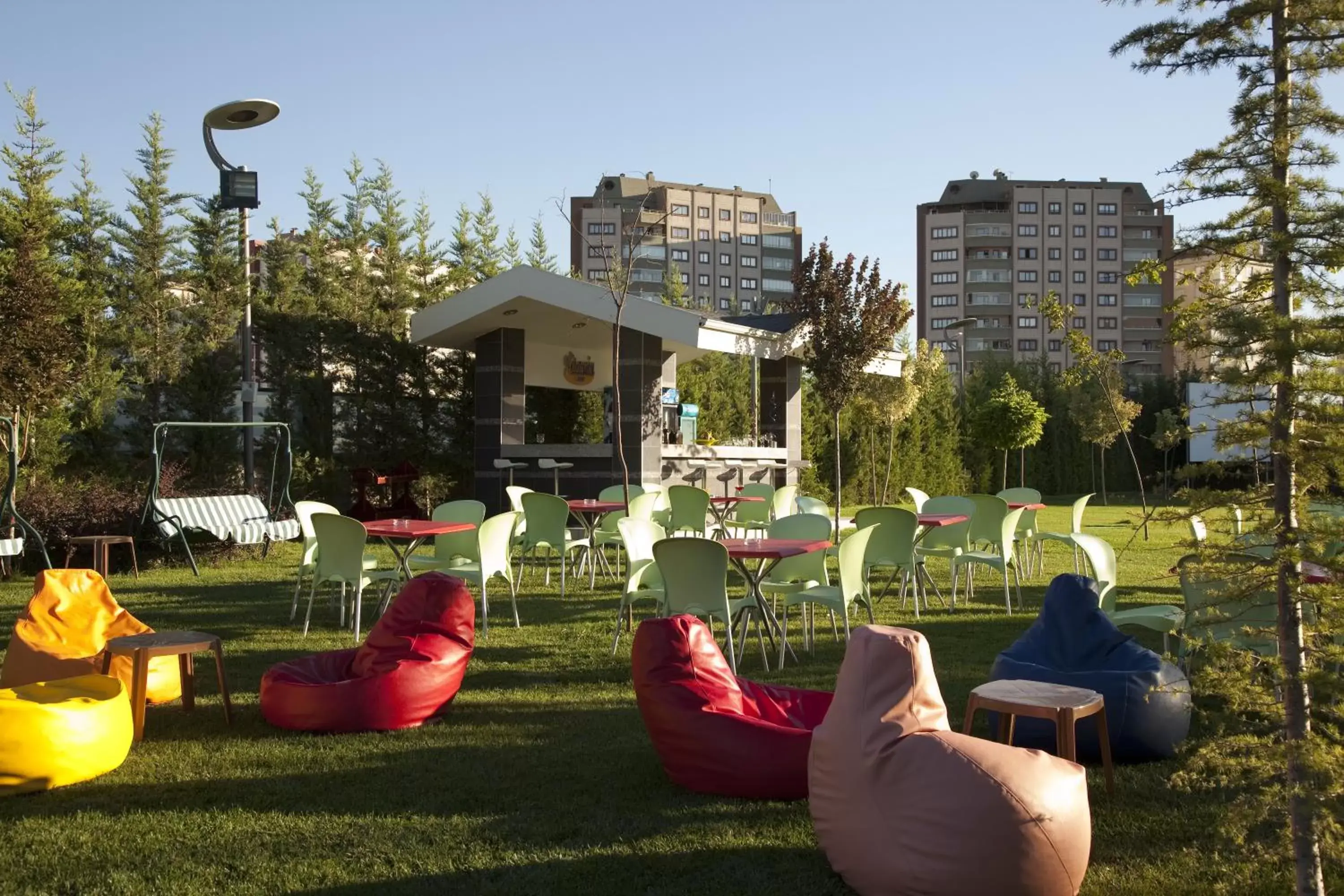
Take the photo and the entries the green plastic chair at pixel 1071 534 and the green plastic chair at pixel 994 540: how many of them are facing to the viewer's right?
0

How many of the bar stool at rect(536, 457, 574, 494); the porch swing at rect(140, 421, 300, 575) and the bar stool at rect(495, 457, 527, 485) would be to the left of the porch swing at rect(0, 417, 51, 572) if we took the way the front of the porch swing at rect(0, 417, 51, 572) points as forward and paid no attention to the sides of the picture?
3

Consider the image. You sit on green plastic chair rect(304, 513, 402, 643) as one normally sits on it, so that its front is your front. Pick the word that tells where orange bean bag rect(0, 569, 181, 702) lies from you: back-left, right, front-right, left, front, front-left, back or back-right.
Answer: back

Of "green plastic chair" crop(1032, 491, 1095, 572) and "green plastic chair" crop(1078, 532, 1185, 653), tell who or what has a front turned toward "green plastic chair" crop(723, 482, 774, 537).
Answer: "green plastic chair" crop(1032, 491, 1095, 572)

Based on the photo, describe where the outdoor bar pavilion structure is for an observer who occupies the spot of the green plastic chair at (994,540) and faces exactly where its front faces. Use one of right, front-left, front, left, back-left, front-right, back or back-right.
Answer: front-right

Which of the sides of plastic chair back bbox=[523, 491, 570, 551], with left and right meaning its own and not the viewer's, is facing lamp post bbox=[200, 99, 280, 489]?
left

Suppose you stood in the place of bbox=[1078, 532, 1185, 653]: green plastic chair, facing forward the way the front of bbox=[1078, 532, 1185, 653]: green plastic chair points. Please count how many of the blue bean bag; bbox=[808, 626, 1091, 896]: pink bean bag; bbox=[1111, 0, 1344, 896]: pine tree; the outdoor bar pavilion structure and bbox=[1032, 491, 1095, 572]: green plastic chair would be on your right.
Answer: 3

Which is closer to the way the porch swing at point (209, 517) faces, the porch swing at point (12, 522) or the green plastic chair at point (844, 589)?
the green plastic chair

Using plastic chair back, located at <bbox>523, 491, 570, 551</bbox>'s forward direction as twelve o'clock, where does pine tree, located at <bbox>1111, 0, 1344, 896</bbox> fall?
The pine tree is roughly at 4 o'clock from the plastic chair back.

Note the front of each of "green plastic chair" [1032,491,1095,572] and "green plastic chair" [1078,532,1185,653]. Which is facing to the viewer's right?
"green plastic chair" [1078,532,1185,653]

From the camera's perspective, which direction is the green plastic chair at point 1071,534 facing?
to the viewer's left
